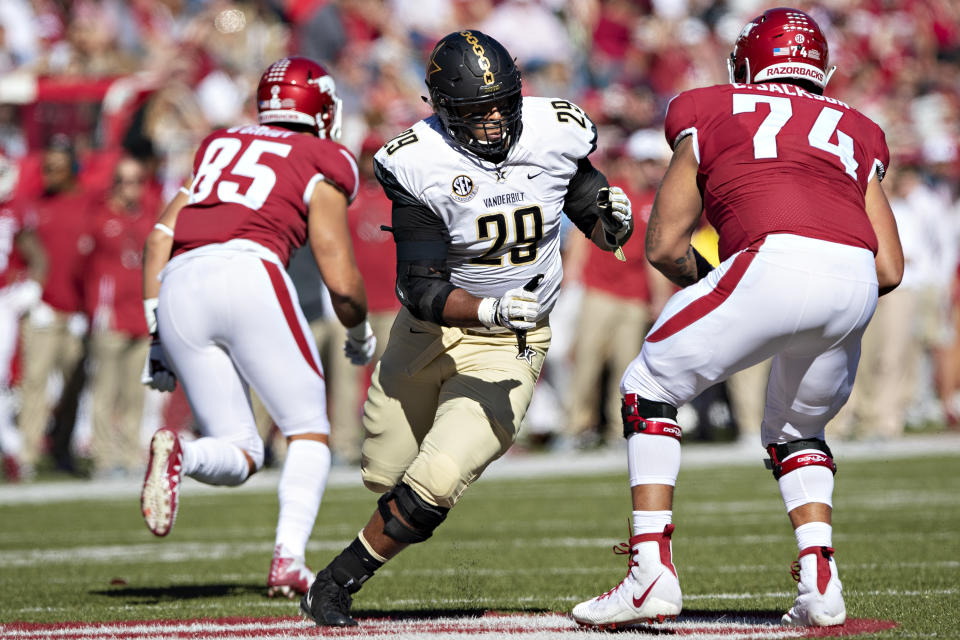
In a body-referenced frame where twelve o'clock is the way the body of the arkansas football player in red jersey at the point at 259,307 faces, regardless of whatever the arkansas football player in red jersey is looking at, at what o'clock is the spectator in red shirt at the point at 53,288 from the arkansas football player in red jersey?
The spectator in red shirt is roughly at 10 o'clock from the arkansas football player in red jersey.

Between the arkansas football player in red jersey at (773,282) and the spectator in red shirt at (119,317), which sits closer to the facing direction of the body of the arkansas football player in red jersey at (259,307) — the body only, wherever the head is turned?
the spectator in red shirt

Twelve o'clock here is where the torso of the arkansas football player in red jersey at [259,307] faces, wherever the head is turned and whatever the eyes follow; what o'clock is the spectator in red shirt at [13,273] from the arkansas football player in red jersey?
The spectator in red shirt is roughly at 10 o'clock from the arkansas football player in red jersey.

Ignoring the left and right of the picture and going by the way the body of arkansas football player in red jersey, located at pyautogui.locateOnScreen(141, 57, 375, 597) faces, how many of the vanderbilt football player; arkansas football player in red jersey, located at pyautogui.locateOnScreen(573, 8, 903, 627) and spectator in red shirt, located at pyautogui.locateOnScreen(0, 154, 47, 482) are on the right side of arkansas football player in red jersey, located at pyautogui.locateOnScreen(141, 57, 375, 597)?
2

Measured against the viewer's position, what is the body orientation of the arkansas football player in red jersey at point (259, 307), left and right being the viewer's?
facing away from the viewer and to the right of the viewer

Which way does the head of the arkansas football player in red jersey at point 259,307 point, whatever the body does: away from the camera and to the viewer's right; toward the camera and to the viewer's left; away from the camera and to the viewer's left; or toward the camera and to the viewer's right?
away from the camera and to the viewer's right

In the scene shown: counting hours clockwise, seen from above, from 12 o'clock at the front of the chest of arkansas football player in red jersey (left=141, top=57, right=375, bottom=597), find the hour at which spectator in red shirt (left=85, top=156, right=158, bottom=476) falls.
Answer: The spectator in red shirt is roughly at 10 o'clock from the arkansas football player in red jersey.

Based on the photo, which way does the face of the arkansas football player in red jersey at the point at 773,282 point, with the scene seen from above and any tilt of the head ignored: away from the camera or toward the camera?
away from the camera

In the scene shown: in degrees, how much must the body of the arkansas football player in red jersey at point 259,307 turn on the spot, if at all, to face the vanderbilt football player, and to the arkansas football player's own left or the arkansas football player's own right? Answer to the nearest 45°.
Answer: approximately 90° to the arkansas football player's own right

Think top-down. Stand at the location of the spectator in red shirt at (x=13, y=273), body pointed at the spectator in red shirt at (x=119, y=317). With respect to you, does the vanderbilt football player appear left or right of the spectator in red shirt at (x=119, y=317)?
right

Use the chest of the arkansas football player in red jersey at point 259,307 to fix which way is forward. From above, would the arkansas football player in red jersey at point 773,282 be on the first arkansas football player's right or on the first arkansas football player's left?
on the first arkansas football player's right
